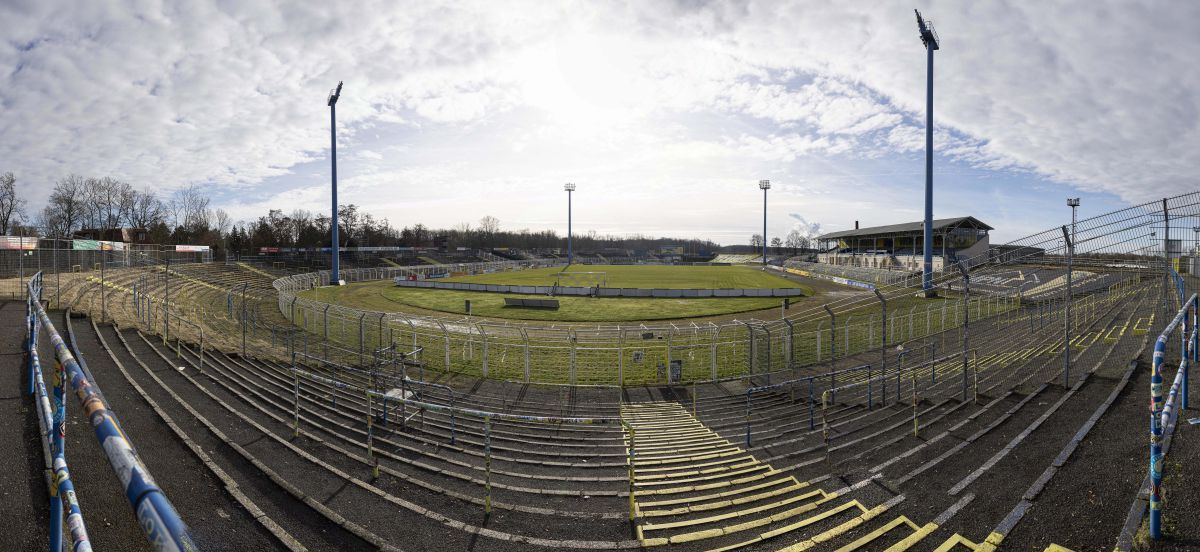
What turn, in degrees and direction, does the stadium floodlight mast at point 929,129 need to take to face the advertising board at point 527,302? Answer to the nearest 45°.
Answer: approximately 45° to its left

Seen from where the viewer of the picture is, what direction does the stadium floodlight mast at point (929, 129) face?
facing to the left of the viewer

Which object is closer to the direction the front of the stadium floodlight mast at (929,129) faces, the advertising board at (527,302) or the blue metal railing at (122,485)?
the advertising board

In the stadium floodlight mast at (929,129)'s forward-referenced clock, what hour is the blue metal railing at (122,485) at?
The blue metal railing is roughly at 9 o'clock from the stadium floodlight mast.
